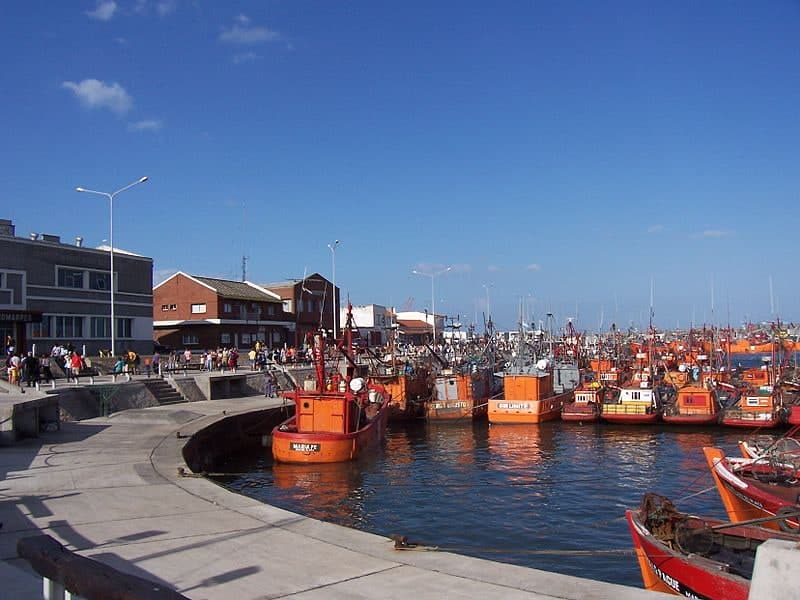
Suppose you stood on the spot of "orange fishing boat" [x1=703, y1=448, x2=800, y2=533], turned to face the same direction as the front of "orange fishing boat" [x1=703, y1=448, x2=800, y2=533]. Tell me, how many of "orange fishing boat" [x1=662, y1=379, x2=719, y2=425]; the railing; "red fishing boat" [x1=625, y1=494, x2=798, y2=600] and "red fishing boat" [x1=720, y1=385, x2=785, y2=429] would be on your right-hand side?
2

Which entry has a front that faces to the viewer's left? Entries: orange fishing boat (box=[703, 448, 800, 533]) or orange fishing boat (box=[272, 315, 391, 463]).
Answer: orange fishing boat (box=[703, 448, 800, 533])

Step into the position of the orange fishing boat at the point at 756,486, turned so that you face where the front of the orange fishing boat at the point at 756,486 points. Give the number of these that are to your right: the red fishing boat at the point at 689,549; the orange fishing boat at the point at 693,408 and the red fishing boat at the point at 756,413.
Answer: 2

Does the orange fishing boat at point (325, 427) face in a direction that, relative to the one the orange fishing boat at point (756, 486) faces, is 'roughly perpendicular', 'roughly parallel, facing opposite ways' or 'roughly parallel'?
roughly perpendicular

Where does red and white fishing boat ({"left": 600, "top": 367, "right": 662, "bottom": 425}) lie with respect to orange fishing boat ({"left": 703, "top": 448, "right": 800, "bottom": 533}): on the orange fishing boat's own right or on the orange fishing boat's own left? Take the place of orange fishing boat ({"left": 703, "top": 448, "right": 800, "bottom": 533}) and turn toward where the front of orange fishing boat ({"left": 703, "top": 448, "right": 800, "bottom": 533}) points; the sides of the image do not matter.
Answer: on the orange fishing boat's own right

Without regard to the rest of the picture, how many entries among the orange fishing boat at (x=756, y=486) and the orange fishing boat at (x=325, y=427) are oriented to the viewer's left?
1

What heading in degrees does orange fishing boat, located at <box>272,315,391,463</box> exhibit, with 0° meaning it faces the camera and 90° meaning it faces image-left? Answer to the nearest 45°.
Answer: approximately 225°

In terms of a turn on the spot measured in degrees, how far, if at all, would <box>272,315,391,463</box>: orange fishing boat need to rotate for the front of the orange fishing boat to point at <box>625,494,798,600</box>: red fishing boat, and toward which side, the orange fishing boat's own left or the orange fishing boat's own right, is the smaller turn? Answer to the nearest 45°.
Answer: approximately 135° to the orange fishing boat's own right

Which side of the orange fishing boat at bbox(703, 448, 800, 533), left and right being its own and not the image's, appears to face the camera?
left

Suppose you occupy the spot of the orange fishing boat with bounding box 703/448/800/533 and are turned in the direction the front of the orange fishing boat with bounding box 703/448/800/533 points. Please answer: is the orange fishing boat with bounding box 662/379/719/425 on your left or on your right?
on your right

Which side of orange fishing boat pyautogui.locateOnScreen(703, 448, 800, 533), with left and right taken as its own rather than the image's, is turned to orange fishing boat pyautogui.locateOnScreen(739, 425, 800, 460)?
right

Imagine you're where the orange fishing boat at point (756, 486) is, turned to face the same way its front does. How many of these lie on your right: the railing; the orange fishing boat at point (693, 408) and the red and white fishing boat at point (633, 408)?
2
